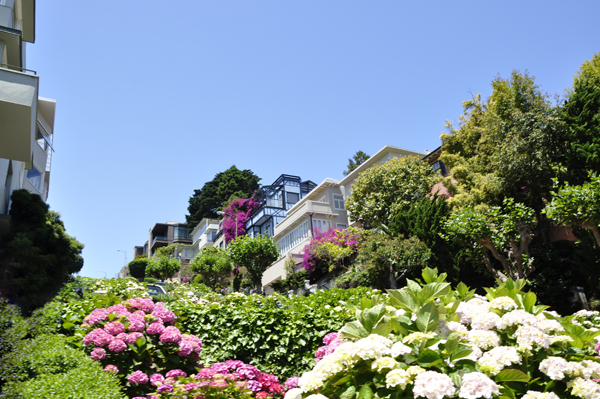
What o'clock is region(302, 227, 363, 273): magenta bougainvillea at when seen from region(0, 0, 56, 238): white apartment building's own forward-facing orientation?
The magenta bougainvillea is roughly at 11 o'clock from the white apartment building.

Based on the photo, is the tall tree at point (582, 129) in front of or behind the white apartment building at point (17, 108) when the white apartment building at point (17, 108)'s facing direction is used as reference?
in front

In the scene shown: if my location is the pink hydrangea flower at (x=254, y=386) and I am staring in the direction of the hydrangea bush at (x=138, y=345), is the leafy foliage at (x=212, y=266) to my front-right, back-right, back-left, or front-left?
front-right

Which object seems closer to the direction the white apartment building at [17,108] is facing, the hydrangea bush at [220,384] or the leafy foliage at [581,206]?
the leafy foliage

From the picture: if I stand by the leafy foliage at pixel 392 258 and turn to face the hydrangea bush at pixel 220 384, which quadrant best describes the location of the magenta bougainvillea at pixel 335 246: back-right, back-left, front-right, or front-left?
back-right

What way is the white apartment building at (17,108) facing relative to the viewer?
to the viewer's right

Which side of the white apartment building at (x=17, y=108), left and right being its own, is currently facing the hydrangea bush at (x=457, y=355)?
right

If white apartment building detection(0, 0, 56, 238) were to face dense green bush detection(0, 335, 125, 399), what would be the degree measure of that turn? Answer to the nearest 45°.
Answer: approximately 90° to its right

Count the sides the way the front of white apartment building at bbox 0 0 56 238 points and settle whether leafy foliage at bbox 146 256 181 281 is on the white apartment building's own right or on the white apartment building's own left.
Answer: on the white apartment building's own left

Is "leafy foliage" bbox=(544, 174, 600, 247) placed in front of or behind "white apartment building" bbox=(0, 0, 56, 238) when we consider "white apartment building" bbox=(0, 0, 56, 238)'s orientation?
in front

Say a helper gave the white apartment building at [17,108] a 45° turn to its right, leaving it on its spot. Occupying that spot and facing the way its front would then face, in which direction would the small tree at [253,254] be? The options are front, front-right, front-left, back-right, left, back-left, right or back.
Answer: left
